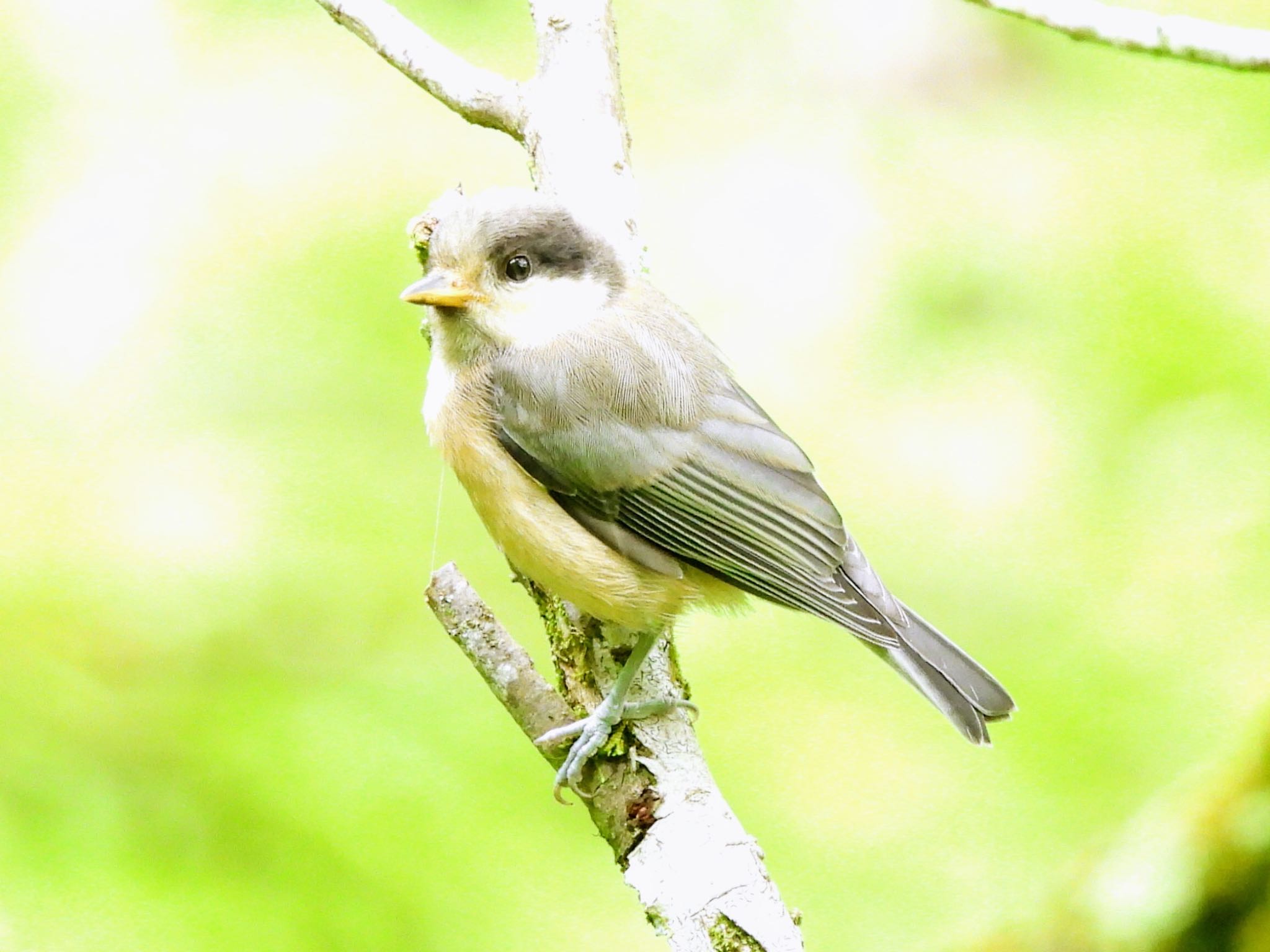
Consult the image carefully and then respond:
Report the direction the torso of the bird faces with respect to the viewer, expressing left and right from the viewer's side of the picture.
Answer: facing to the left of the viewer

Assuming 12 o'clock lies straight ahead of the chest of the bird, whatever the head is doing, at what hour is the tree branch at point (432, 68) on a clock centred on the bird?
The tree branch is roughly at 12 o'clock from the bird.
